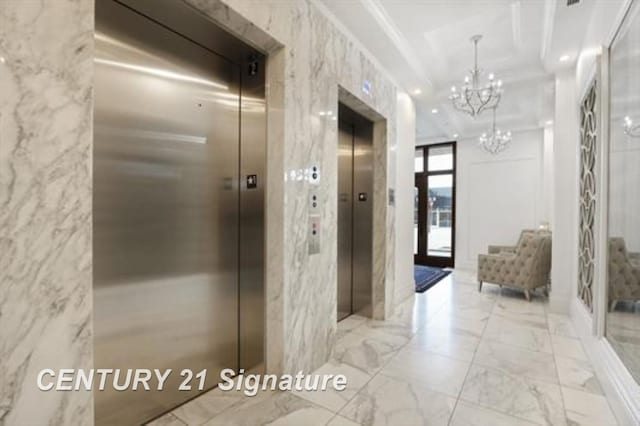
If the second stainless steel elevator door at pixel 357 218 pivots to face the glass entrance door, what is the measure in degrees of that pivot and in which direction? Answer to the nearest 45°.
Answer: approximately 90° to its left

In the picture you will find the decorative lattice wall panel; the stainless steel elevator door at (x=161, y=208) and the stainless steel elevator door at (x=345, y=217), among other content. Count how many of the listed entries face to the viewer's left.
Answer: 1

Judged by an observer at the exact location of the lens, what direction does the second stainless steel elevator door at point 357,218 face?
facing the viewer and to the right of the viewer

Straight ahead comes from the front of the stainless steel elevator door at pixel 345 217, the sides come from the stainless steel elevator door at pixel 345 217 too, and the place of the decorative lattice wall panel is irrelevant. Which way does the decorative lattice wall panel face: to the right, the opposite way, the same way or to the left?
the opposite way

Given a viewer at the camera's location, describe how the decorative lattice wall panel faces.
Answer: facing to the left of the viewer

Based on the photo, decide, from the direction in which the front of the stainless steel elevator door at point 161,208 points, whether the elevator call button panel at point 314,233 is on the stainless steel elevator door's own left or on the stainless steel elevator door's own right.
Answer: on the stainless steel elevator door's own left

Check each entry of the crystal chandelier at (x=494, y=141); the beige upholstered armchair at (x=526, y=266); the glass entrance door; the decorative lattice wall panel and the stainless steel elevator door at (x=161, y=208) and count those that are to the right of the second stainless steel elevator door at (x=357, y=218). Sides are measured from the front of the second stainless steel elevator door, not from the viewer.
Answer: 1

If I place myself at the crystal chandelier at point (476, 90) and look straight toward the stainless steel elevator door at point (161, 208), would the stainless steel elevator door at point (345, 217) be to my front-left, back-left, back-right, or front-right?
front-right

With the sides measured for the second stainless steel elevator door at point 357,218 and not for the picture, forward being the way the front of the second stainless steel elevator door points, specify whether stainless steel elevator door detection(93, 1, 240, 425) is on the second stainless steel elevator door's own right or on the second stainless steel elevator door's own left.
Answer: on the second stainless steel elevator door's own right

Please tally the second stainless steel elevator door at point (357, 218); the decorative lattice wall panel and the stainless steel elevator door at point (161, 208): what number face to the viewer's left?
1

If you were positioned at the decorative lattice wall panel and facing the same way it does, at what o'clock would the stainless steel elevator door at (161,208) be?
The stainless steel elevator door is roughly at 10 o'clock from the decorative lattice wall panel.
